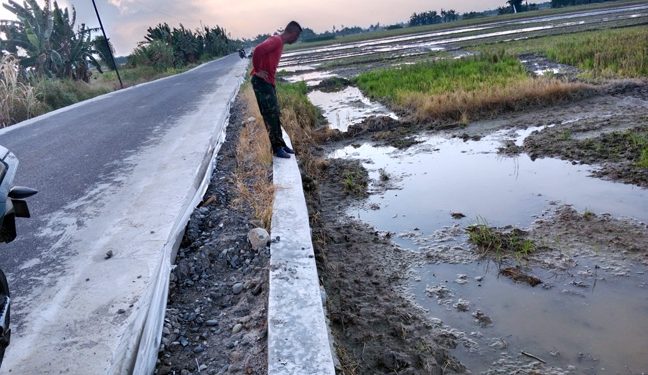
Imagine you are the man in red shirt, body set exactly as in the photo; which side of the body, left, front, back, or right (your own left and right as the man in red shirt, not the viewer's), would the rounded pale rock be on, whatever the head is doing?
right

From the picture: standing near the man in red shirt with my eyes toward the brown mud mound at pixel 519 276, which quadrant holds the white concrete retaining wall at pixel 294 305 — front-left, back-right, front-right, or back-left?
front-right

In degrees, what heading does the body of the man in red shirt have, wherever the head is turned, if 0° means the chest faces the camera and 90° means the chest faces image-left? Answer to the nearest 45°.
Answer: approximately 270°

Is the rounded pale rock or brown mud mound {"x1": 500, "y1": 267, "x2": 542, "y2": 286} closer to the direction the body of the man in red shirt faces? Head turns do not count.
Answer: the brown mud mound

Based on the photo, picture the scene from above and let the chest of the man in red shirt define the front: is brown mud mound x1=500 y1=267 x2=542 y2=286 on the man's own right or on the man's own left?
on the man's own right

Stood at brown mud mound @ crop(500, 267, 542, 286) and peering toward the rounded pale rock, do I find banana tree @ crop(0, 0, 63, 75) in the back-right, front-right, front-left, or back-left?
front-right

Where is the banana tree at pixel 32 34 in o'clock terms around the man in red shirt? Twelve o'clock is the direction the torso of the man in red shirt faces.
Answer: The banana tree is roughly at 8 o'clock from the man in red shirt.

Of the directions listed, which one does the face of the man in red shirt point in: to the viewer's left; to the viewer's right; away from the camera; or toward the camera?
to the viewer's right

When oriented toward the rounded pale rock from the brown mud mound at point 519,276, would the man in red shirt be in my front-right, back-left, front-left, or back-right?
front-right

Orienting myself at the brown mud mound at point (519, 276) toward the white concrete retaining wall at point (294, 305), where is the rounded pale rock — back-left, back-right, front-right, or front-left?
front-right

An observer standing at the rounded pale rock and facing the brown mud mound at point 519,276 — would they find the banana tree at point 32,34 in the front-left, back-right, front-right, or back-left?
back-left
